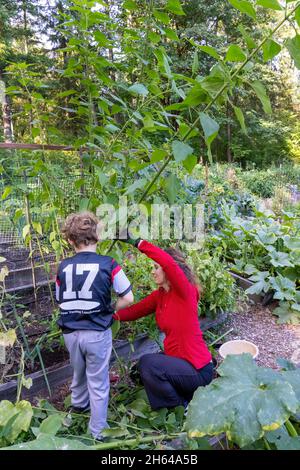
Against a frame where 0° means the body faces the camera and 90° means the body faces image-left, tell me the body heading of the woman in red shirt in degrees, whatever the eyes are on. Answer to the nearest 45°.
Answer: approximately 90°

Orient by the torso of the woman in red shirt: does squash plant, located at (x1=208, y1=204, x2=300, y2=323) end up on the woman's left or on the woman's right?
on the woman's right

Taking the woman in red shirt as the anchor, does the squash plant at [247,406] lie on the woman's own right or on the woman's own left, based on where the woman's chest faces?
on the woman's own left

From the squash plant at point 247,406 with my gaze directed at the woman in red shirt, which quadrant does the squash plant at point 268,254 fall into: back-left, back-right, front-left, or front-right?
front-right
